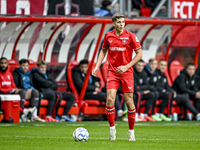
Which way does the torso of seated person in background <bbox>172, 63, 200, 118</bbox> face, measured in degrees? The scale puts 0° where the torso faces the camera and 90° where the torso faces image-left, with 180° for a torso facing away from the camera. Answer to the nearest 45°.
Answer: approximately 315°

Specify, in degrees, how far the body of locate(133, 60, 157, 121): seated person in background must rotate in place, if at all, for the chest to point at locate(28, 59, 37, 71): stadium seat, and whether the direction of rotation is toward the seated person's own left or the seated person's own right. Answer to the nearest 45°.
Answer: approximately 135° to the seated person's own right

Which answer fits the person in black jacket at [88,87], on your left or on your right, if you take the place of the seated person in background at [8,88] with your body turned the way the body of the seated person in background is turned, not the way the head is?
on your left

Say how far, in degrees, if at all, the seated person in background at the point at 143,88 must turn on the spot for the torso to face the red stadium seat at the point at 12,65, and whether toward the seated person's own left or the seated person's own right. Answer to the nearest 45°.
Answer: approximately 135° to the seated person's own right

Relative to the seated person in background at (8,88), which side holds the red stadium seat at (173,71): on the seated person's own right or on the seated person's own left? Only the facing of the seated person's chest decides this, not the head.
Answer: on the seated person's own left

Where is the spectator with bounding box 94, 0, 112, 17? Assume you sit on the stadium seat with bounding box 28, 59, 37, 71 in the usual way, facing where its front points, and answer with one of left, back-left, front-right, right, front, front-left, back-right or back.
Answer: left

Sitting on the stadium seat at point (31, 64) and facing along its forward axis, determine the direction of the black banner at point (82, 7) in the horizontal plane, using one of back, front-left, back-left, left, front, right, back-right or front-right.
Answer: left

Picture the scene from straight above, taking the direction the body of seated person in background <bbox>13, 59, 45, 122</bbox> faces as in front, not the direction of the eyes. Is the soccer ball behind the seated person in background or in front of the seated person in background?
in front

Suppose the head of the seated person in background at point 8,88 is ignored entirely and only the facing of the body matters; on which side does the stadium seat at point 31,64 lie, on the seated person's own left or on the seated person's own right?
on the seated person's own left

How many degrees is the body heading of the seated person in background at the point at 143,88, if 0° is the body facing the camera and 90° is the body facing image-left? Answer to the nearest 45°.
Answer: approximately 315°

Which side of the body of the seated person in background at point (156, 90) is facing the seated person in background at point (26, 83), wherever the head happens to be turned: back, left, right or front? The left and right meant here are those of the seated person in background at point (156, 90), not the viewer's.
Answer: right

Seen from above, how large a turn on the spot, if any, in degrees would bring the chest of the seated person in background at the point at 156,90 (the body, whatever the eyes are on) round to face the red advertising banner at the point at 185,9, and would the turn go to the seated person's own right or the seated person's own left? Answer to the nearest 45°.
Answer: approximately 135° to the seated person's own left
